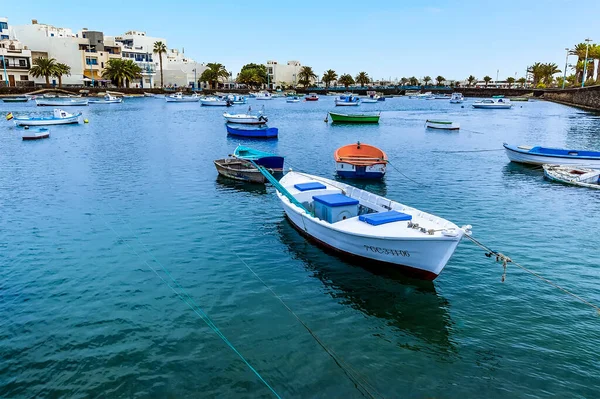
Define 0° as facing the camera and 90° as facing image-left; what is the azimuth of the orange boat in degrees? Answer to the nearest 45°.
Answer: approximately 180°

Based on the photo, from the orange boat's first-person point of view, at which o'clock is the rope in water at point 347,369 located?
The rope in water is roughly at 6 o'clock from the orange boat.

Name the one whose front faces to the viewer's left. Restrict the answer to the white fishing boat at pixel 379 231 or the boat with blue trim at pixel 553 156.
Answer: the boat with blue trim

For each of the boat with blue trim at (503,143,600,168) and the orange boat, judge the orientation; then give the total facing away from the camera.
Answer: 1

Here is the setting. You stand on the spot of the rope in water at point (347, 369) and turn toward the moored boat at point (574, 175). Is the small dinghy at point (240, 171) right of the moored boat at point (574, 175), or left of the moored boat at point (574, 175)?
left

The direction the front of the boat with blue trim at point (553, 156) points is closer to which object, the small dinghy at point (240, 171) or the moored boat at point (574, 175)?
the small dinghy

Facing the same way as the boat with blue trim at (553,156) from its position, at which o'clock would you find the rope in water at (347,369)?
The rope in water is roughly at 9 o'clock from the boat with blue trim.

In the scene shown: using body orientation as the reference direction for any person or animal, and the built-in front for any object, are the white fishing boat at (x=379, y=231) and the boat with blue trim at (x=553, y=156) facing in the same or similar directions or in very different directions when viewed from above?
very different directions

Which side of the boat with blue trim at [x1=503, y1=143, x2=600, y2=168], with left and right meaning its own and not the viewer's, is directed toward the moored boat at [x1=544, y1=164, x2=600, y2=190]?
left

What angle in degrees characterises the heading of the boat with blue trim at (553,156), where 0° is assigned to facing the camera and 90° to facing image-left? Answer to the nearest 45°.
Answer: approximately 90°
